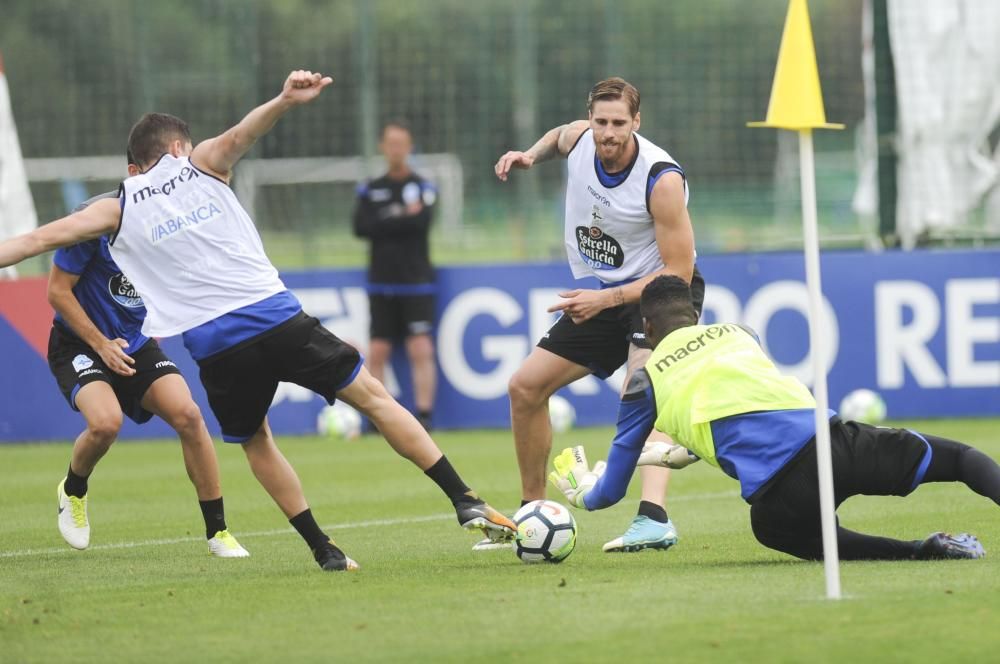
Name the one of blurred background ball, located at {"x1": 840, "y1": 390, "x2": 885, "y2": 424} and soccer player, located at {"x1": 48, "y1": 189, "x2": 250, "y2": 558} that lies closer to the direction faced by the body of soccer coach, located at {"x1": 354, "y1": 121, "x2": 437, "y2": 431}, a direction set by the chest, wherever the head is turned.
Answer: the soccer player

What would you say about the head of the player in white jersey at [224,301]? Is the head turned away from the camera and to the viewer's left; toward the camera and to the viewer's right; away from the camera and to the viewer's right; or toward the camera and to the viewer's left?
away from the camera and to the viewer's right

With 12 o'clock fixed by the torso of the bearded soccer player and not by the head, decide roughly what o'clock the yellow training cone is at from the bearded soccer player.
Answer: The yellow training cone is roughly at 10 o'clock from the bearded soccer player.

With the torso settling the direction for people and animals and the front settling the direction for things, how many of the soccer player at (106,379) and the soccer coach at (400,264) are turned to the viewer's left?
0

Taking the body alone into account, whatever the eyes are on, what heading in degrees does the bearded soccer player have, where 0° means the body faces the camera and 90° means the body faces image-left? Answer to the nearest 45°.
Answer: approximately 45°

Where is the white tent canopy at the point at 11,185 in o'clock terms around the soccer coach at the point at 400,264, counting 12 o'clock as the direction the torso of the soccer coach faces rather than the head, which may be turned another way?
The white tent canopy is roughly at 4 o'clock from the soccer coach.

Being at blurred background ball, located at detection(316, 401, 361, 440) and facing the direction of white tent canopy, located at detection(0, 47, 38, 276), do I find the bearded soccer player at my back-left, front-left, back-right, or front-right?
back-left

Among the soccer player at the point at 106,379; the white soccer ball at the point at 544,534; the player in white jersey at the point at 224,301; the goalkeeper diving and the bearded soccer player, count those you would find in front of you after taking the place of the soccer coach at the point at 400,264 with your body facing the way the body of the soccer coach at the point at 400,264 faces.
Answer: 5

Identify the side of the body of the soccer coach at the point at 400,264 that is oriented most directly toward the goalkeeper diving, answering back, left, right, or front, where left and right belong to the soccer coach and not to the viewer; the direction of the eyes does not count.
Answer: front

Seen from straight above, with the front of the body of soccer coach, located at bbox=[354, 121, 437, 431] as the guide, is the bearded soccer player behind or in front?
in front

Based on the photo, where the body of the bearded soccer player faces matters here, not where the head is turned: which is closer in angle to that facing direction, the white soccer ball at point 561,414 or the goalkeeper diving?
the goalkeeper diving

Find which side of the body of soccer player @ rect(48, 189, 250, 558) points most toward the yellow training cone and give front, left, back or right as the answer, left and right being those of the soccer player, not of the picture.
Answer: front

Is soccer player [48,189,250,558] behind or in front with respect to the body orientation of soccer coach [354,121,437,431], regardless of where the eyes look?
in front

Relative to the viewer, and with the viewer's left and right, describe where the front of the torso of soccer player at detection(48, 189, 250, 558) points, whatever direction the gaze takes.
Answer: facing the viewer and to the right of the viewer

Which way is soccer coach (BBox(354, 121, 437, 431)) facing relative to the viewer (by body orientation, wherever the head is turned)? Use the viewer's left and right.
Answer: facing the viewer
